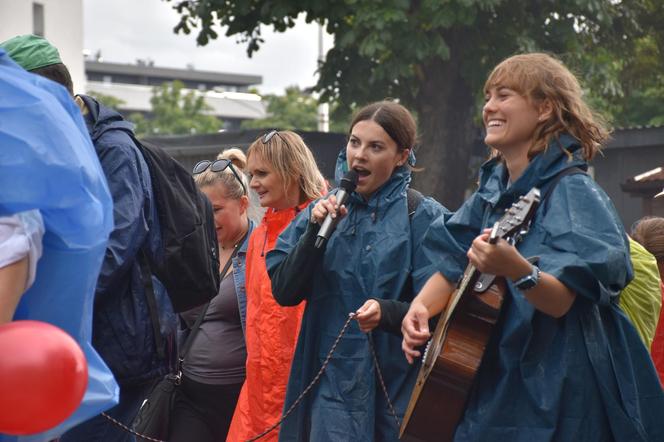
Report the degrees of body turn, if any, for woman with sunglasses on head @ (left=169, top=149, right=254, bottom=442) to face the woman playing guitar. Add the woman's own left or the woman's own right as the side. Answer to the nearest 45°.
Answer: approximately 90° to the woman's own left

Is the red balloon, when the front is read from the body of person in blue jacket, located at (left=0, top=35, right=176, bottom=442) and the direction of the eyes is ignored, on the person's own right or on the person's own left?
on the person's own left

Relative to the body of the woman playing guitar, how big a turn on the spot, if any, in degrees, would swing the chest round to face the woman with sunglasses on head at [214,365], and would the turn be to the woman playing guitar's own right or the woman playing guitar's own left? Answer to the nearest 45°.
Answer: approximately 90° to the woman playing guitar's own right

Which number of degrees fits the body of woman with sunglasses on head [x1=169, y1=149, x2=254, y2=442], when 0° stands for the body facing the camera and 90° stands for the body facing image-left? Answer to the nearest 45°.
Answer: approximately 45°

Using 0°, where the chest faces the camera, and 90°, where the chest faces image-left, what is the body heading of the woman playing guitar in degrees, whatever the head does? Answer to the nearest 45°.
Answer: approximately 45°

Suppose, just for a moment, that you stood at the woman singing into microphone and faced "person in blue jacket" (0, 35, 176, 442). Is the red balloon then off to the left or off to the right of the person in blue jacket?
left

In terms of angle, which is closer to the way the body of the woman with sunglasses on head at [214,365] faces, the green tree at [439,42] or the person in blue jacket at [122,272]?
the person in blue jacket

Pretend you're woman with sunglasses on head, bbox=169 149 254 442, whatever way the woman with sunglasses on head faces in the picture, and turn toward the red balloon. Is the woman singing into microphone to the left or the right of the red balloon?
left
